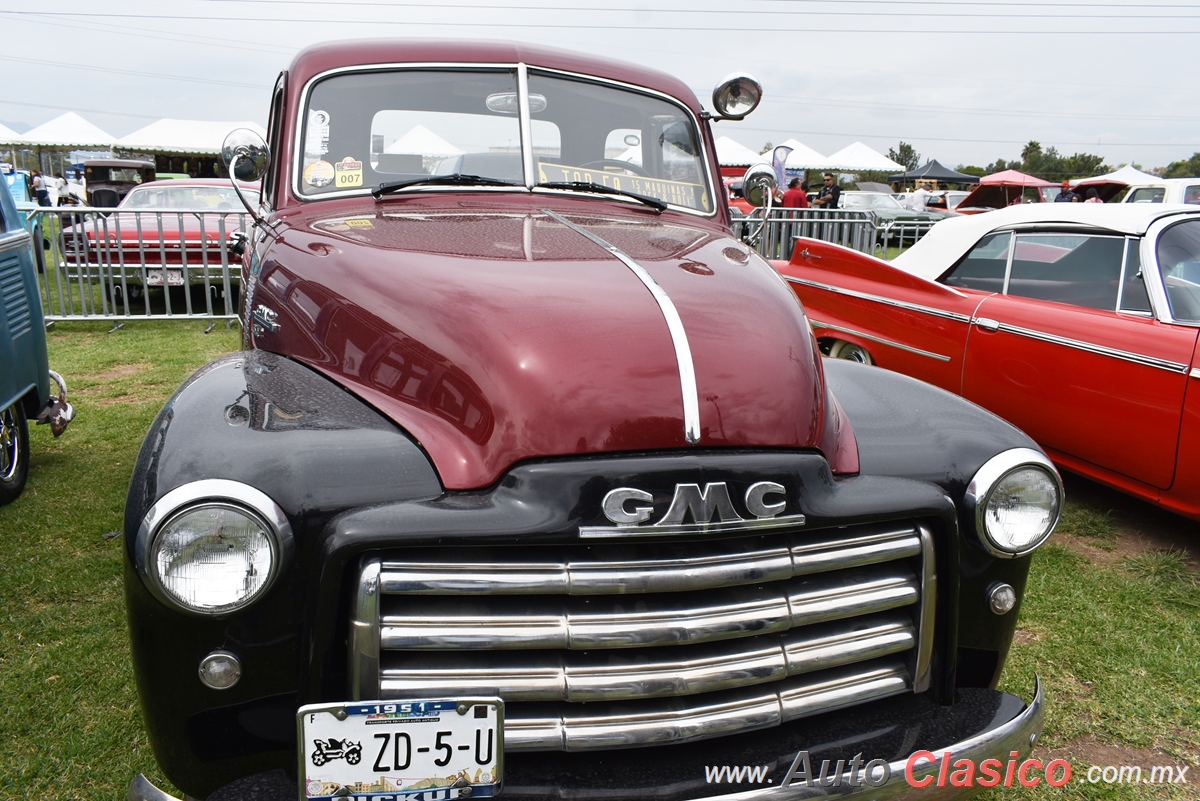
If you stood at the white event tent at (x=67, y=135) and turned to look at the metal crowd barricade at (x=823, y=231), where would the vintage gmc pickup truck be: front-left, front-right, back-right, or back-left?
front-right

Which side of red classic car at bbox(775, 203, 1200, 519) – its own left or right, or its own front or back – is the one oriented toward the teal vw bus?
right

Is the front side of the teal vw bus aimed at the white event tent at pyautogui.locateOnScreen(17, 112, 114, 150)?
no

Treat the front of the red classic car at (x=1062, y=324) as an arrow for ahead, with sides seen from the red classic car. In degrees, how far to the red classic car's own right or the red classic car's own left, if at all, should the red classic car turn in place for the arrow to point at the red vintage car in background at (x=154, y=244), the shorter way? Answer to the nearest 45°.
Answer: approximately 135° to the red classic car's own right

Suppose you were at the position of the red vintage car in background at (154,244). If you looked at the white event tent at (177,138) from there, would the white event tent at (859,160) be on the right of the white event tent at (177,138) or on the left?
right

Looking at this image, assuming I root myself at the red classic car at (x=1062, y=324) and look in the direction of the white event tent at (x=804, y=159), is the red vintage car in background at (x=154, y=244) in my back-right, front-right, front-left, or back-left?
front-left

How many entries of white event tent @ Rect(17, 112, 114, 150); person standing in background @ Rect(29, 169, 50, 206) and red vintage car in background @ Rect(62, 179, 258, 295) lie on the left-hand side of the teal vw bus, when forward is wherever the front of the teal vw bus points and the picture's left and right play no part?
0

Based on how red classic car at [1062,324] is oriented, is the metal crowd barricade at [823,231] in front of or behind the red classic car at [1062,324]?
behind
